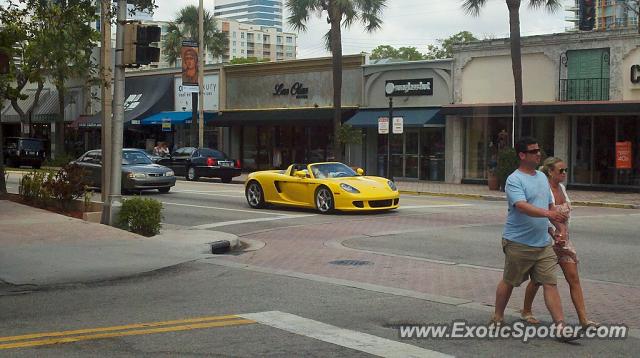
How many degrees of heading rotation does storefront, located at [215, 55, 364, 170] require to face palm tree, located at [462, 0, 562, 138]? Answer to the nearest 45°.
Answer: approximately 45° to its left

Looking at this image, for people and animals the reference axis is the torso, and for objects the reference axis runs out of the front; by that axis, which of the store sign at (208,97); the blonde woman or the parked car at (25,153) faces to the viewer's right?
the blonde woman

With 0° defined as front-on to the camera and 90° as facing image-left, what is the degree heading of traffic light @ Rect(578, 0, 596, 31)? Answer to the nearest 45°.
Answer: approximately 0°

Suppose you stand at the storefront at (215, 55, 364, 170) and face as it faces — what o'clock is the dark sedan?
The dark sedan is roughly at 1 o'clock from the storefront.

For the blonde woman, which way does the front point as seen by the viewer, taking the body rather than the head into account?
to the viewer's right

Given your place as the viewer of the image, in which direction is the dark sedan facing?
facing away from the viewer and to the left of the viewer

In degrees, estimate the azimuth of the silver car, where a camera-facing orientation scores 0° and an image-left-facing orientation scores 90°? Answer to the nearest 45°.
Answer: approximately 315°

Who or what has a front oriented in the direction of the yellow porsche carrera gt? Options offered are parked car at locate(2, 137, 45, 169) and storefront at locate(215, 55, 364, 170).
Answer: the storefront

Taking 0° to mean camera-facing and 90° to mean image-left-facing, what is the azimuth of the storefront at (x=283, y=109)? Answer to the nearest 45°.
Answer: approximately 0°
